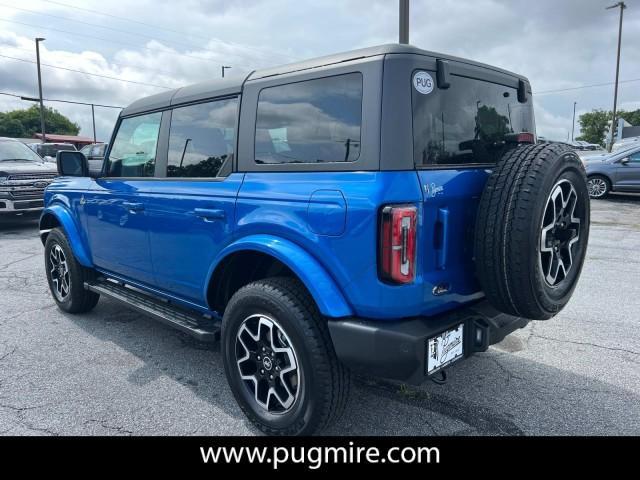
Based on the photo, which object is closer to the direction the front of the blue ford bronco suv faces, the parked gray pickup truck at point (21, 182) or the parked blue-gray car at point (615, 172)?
the parked gray pickup truck

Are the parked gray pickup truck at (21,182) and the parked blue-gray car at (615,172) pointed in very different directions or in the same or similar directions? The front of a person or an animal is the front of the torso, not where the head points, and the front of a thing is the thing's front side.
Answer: very different directions

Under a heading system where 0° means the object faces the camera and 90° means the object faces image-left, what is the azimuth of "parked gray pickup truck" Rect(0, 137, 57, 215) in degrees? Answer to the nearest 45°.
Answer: approximately 315°

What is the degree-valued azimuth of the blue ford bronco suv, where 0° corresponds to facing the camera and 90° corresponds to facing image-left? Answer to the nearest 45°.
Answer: approximately 135°

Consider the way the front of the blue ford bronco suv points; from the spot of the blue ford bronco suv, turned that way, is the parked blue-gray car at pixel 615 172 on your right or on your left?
on your right
